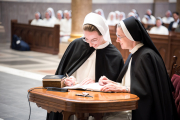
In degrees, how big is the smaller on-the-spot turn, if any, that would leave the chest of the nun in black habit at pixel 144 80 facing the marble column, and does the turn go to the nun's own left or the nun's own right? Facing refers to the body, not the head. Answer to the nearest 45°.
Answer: approximately 90° to the nun's own right

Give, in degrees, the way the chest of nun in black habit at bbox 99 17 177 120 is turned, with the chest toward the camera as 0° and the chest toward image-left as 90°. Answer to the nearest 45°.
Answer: approximately 90°

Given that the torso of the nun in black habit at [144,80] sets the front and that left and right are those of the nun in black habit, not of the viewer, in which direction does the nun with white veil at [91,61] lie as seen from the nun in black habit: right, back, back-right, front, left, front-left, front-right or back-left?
front-right

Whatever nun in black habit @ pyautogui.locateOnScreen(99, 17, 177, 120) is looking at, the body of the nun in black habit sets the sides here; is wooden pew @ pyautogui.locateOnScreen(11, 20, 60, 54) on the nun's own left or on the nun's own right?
on the nun's own right

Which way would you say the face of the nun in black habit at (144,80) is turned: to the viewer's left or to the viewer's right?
to the viewer's left

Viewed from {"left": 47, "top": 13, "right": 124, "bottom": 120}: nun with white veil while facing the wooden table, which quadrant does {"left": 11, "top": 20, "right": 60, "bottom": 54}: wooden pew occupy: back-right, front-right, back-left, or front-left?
back-right

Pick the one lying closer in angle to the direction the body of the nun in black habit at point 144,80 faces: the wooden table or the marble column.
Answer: the wooden table

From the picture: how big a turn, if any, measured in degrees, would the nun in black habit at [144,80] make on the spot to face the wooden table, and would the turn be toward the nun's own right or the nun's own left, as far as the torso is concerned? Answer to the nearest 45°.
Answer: approximately 45° to the nun's own left

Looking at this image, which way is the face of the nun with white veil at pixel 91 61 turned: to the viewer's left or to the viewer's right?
to the viewer's left
